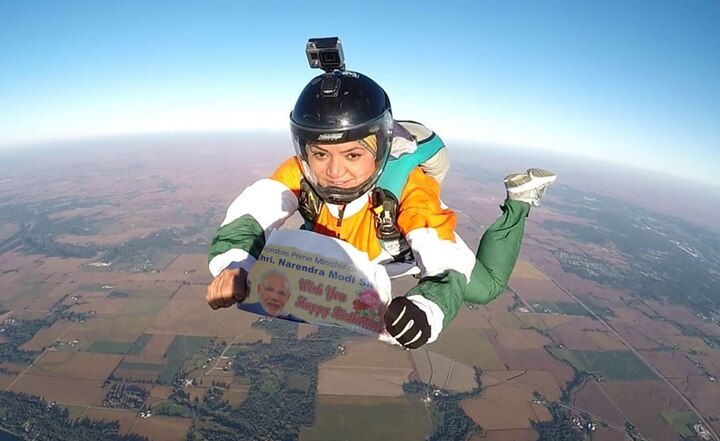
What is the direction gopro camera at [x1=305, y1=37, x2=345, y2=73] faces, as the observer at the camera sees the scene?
facing the viewer
